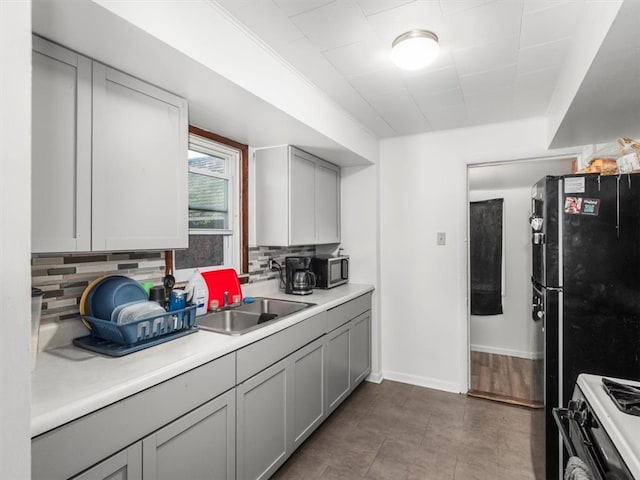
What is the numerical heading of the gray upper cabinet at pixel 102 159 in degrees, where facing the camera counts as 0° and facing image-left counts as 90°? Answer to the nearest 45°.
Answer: approximately 315°

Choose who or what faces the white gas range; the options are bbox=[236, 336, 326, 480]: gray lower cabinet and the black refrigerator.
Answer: the gray lower cabinet

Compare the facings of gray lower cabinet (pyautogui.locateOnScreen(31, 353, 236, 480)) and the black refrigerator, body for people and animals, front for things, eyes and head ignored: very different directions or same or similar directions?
very different directions

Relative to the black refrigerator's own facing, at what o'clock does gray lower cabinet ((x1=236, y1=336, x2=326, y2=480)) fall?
The gray lower cabinet is roughly at 11 o'clock from the black refrigerator.

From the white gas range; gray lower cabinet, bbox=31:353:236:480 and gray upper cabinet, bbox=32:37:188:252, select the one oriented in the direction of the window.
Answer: the white gas range

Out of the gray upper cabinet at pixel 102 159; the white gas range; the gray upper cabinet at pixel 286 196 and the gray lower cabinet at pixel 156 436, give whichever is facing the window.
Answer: the white gas range

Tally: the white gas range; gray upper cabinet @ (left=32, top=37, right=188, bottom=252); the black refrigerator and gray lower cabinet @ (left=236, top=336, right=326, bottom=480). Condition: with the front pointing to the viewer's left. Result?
2

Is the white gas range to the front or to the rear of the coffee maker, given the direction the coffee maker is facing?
to the front

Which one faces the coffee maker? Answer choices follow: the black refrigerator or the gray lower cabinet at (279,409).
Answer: the black refrigerator

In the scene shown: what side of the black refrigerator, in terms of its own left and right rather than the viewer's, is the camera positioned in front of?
left

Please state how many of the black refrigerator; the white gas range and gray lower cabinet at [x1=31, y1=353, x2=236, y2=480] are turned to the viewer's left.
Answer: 2

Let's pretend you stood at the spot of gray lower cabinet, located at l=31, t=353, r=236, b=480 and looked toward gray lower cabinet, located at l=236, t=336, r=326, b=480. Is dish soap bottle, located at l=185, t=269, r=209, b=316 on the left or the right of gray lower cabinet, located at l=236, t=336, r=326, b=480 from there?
left

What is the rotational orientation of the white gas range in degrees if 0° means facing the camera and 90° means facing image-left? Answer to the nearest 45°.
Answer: approximately 90°

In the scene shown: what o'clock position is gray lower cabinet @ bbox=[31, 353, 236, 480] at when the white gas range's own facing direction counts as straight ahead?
The gray lower cabinet is roughly at 11 o'clock from the white gas range.

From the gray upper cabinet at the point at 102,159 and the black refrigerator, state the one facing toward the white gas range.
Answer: the gray upper cabinet
